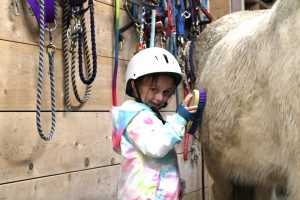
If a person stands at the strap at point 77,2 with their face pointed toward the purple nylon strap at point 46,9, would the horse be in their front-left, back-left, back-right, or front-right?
back-left
